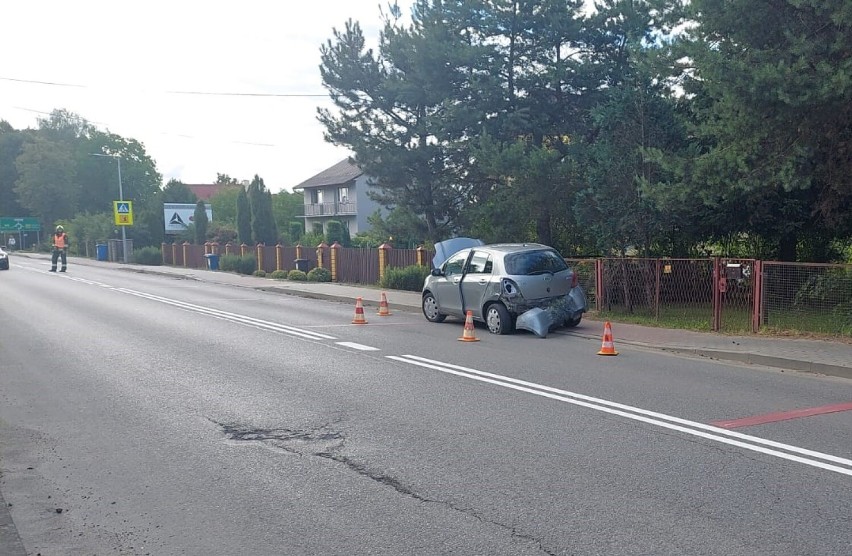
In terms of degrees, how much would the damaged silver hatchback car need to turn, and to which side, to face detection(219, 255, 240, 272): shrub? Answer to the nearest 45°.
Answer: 0° — it already faces it

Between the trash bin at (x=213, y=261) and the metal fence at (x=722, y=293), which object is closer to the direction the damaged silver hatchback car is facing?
the trash bin

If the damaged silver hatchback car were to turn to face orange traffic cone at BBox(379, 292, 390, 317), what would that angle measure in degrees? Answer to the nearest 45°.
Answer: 0° — it already faces it

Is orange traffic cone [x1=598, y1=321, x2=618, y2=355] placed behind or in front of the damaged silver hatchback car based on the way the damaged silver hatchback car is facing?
behind

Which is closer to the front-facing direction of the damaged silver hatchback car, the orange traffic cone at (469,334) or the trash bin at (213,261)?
the trash bin

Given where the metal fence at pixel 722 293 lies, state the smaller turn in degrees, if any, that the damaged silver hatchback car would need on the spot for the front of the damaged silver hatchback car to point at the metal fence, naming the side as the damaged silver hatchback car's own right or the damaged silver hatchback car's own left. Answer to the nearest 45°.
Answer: approximately 135° to the damaged silver hatchback car's own right

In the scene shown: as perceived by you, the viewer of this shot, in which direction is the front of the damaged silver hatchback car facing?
facing away from the viewer and to the left of the viewer

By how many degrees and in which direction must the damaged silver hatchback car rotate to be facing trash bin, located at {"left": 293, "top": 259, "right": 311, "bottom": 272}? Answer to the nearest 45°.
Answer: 0° — it already faces it

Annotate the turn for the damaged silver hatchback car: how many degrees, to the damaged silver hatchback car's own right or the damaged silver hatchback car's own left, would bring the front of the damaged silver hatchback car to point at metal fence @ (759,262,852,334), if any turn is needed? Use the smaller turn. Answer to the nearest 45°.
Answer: approximately 135° to the damaged silver hatchback car's own right

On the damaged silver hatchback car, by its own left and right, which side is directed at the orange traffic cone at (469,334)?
left

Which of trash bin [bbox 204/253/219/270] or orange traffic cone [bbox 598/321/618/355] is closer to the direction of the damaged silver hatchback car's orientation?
the trash bin

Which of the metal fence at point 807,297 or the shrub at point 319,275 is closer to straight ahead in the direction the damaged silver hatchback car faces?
the shrub

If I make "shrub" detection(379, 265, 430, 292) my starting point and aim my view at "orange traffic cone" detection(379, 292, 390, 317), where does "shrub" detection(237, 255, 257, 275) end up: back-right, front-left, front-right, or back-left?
back-right

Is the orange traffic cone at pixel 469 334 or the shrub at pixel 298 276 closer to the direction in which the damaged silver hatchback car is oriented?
the shrub
